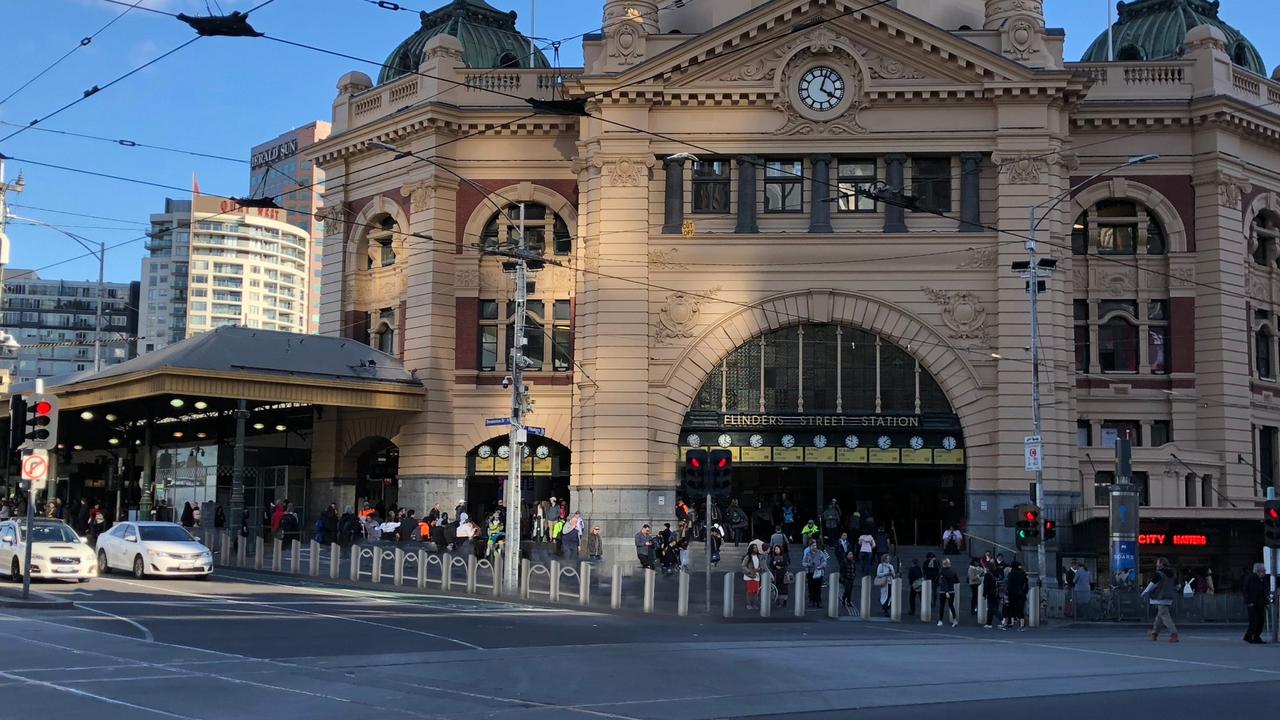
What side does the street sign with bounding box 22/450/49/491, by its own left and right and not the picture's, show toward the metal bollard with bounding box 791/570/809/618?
left

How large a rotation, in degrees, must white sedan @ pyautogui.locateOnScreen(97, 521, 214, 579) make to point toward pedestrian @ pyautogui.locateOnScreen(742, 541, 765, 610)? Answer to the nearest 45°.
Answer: approximately 45° to its left

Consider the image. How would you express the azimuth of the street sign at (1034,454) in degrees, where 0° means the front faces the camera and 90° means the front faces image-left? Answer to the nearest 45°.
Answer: approximately 0°

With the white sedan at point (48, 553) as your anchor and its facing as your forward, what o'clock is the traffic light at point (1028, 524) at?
The traffic light is roughly at 11 o'clock from the white sedan.

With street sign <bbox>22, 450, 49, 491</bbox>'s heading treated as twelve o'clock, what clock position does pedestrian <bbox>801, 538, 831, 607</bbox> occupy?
The pedestrian is roughly at 9 o'clock from the street sign.

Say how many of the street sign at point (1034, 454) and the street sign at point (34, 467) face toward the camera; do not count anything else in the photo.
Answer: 2

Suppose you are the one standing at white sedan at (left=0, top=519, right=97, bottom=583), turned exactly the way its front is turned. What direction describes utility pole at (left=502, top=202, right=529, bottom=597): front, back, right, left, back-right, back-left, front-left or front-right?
front-left

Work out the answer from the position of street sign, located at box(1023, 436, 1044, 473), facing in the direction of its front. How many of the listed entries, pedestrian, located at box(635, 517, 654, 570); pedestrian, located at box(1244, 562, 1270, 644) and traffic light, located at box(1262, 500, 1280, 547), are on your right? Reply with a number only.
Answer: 1

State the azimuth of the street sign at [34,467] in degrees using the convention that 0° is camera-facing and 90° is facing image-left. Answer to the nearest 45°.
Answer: approximately 0°

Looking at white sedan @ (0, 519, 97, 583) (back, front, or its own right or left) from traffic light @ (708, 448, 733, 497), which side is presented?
front

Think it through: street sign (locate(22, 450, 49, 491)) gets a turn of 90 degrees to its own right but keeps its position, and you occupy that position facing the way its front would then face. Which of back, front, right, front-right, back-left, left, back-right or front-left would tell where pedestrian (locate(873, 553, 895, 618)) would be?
back

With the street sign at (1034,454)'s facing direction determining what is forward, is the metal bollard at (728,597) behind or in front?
in front

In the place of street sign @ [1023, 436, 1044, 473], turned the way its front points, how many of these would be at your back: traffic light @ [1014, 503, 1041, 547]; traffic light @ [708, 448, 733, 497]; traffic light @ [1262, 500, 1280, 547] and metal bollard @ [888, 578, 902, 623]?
0

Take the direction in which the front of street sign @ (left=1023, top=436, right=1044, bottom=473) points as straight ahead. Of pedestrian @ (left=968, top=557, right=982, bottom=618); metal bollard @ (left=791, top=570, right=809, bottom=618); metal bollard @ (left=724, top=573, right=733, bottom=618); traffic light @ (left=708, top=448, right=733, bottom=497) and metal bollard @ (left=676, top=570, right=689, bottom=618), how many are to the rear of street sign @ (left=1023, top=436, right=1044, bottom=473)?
0

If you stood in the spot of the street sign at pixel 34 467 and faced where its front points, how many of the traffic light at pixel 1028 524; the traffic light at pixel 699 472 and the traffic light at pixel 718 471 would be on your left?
3
